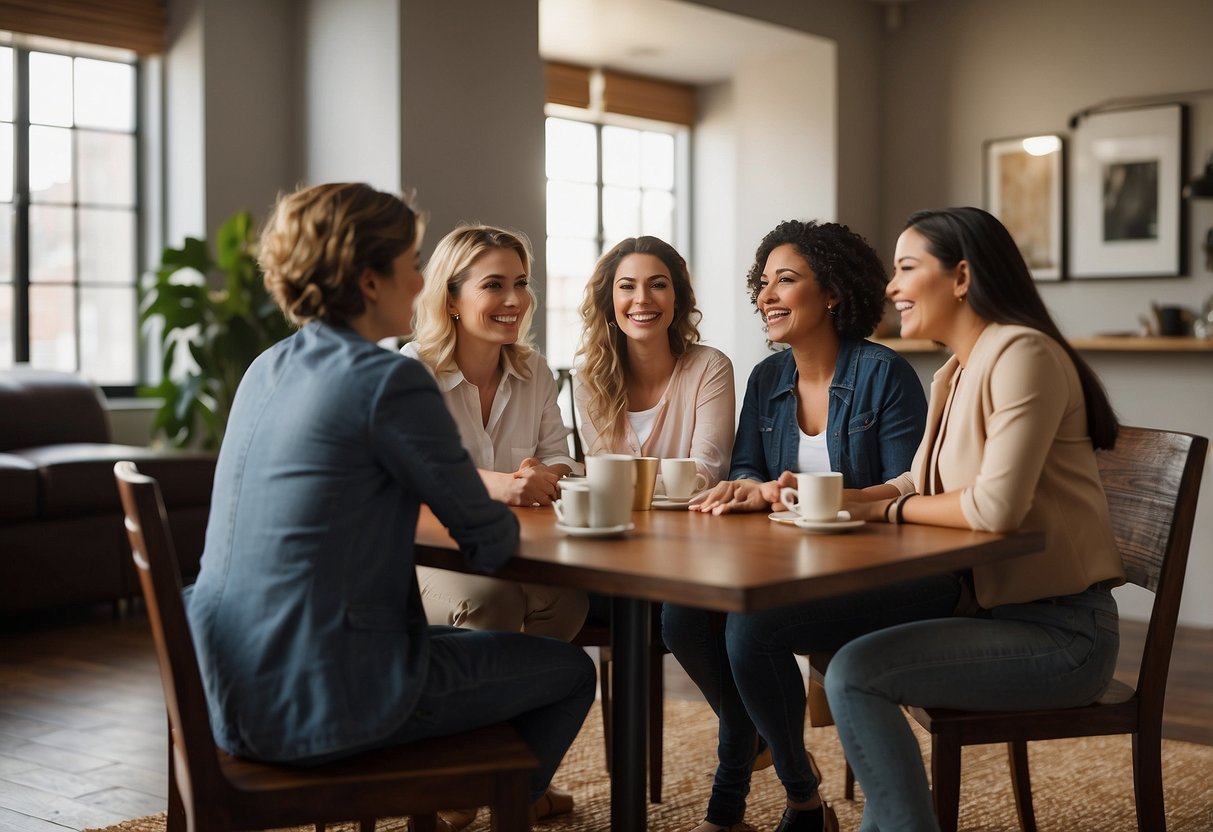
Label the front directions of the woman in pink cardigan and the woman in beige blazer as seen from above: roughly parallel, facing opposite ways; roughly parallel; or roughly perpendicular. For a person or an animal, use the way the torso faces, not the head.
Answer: roughly perpendicular

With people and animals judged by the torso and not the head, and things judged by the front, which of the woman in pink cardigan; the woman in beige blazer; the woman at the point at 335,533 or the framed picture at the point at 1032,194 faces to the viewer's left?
the woman in beige blazer

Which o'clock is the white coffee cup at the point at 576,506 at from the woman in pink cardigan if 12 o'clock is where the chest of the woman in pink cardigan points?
The white coffee cup is roughly at 12 o'clock from the woman in pink cardigan.

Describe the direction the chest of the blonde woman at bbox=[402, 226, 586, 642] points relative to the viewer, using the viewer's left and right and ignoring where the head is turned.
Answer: facing the viewer and to the right of the viewer

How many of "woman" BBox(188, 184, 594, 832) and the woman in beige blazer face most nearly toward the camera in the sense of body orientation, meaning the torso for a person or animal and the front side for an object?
0

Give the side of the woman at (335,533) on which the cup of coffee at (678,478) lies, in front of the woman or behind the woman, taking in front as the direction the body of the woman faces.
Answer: in front

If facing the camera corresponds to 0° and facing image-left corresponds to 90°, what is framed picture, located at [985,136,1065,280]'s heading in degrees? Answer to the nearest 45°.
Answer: approximately 0°

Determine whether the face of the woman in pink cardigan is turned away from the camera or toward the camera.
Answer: toward the camera

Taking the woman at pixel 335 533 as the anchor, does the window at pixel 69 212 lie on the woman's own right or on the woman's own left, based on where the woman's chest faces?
on the woman's own left

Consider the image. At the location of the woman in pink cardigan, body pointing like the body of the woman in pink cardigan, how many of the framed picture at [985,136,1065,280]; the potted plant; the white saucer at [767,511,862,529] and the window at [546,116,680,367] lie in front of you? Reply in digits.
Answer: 1

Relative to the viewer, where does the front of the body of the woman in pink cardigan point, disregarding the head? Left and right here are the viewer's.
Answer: facing the viewer

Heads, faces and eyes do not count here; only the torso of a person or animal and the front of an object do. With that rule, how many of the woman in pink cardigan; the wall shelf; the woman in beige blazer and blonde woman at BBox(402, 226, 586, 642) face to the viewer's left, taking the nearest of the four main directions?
1
